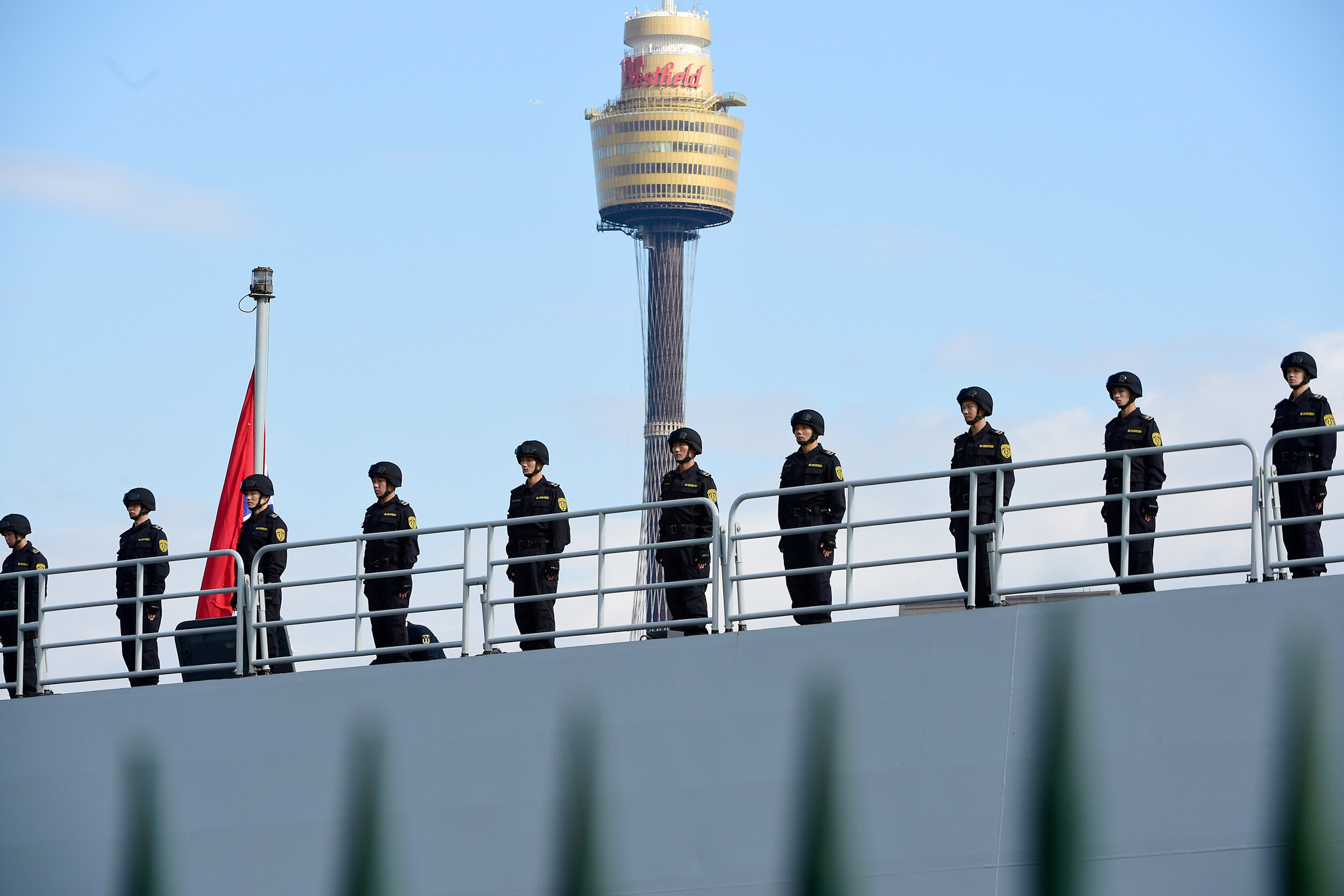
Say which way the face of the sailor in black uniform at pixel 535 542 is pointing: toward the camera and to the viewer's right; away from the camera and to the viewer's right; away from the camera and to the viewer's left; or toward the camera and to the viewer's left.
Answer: toward the camera and to the viewer's left

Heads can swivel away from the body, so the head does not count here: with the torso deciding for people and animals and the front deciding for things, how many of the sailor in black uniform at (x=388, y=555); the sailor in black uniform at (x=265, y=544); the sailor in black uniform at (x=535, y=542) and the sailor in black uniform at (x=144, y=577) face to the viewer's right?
0

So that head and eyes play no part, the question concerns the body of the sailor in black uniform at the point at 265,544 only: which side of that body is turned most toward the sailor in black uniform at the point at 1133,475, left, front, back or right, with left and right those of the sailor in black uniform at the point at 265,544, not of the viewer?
left

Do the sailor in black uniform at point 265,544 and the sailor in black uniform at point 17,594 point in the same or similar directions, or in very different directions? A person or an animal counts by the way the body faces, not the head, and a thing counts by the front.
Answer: same or similar directions

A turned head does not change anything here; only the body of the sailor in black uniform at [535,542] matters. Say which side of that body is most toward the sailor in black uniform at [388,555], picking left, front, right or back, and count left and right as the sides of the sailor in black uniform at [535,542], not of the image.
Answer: right

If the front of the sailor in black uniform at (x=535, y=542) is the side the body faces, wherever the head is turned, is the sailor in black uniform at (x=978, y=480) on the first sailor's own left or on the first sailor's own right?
on the first sailor's own left

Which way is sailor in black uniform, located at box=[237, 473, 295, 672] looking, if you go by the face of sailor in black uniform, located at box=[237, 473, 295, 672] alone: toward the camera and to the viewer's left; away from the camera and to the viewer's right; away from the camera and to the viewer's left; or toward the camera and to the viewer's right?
toward the camera and to the viewer's left

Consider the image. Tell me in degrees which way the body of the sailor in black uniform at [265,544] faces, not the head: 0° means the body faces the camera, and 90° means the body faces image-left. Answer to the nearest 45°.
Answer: approximately 45°

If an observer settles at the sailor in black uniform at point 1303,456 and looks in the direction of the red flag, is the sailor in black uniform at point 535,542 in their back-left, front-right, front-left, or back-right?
front-left

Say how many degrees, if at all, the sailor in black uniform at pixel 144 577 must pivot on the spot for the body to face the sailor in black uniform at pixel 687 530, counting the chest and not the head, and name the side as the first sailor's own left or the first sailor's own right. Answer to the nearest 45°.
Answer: approximately 90° to the first sailor's own left

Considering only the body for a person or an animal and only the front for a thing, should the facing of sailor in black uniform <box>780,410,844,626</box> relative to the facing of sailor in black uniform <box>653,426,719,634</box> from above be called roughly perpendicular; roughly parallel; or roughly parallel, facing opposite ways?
roughly parallel

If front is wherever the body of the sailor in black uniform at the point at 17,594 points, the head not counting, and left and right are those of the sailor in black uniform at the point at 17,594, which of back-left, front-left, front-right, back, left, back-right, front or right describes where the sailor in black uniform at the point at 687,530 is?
left

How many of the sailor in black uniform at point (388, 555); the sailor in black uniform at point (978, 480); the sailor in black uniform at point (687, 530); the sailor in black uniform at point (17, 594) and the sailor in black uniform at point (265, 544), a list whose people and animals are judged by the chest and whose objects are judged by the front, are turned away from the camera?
0

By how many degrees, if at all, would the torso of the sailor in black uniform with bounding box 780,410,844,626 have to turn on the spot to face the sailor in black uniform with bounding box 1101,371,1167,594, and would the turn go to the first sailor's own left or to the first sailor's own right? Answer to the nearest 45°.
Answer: approximately 135° to the first sailor's own left

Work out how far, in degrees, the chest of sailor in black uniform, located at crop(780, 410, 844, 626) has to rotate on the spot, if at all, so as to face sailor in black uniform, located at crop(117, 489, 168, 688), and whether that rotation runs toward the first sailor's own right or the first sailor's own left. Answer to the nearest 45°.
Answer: approximately 45° to the first sailor's own right

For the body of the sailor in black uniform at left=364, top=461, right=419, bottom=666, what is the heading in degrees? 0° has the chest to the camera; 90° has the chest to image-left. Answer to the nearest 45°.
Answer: approximately 45°

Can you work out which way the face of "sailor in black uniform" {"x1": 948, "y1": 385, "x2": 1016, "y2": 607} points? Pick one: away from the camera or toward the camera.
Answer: toward the camera

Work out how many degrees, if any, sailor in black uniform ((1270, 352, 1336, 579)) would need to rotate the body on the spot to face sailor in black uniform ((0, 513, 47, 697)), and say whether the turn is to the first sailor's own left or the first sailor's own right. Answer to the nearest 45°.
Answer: approximately 45° to the first sailor's own right

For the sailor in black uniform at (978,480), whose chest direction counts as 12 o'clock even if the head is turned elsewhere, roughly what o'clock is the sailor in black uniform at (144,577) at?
the sailor in black uniform at (144,577) is roughly at 2 o'clock from the sailor in black uniform at (978,480).

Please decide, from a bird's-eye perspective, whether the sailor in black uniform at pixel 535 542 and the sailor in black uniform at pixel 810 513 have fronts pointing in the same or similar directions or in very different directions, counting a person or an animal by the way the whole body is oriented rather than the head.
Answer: same or similar directions
